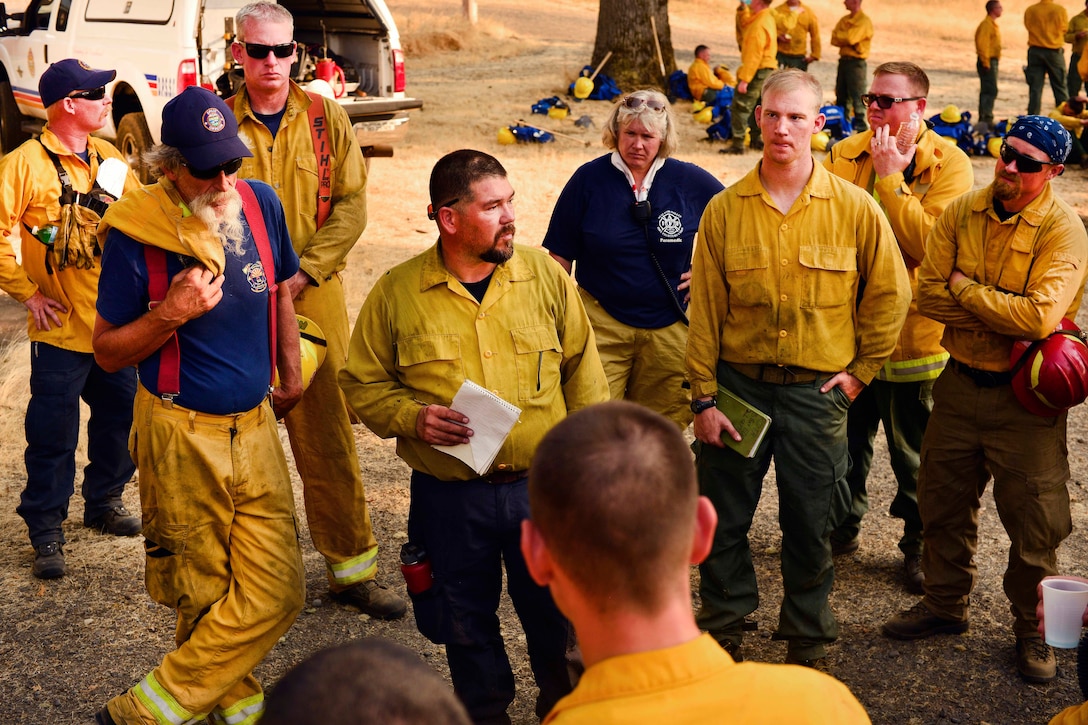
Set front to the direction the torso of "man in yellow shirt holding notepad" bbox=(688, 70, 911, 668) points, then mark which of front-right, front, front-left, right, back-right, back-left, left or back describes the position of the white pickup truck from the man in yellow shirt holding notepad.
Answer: back-right

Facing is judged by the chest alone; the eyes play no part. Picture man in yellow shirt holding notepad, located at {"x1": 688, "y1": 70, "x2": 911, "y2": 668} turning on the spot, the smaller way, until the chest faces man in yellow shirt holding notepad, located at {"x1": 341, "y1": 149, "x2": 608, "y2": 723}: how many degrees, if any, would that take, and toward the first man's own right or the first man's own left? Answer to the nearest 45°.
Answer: approximately 45° to the first man's own right

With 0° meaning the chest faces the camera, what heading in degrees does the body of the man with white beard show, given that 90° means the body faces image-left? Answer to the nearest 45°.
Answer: approximately 315°

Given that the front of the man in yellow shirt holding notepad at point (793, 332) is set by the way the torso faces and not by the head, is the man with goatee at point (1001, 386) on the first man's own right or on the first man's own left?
on the first man's own left

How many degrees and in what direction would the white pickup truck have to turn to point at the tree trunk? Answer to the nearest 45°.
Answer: approximately 90° to its right

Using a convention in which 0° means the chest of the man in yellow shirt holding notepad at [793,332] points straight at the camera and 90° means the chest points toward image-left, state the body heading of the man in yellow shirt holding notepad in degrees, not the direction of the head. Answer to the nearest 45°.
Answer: approximately 0°

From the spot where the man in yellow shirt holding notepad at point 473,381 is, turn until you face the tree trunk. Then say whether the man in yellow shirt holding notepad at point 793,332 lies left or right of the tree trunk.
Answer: right

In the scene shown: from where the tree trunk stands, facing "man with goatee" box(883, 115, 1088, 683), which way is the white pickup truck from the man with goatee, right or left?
right

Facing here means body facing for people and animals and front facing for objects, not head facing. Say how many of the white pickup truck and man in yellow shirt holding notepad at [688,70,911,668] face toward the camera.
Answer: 1
